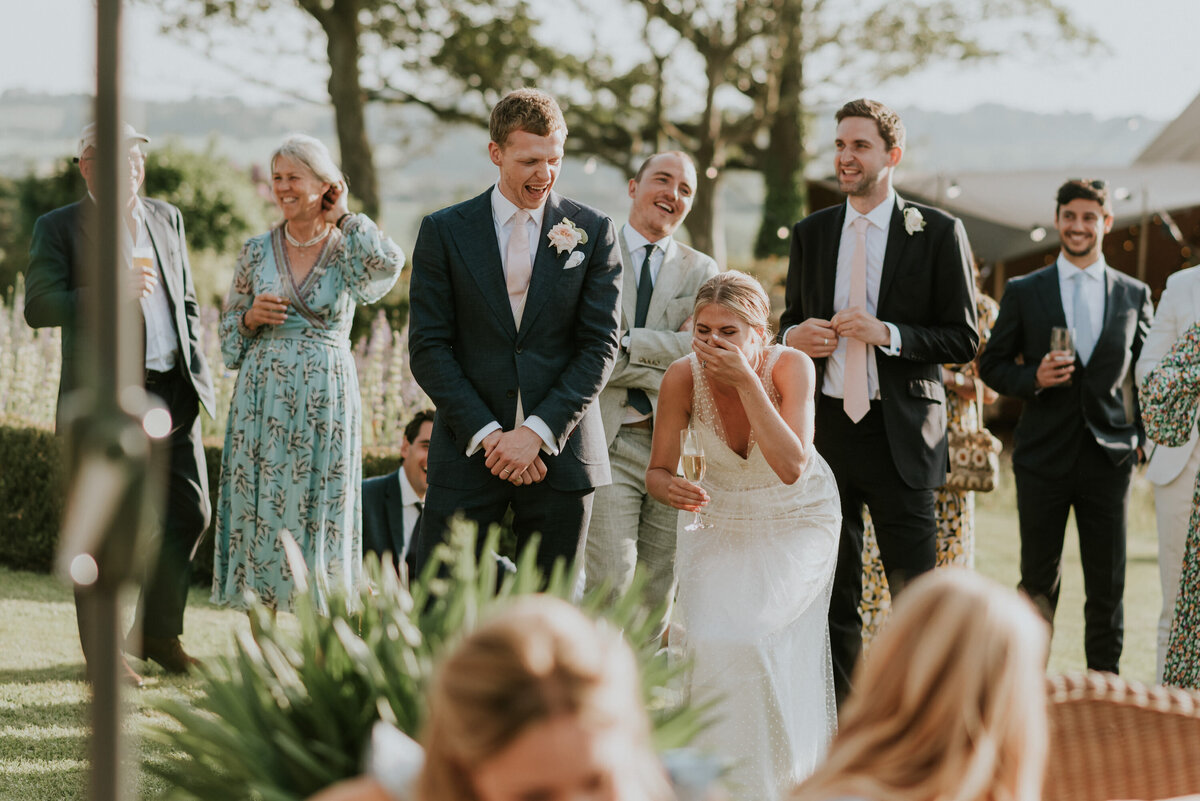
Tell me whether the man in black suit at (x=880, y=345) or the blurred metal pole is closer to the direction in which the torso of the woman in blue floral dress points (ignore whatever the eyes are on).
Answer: the blurred metal pole

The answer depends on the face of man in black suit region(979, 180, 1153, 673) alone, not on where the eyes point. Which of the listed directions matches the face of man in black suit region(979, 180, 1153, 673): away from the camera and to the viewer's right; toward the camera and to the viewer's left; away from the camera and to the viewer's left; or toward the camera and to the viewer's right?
toward the camera and to the viewer's left

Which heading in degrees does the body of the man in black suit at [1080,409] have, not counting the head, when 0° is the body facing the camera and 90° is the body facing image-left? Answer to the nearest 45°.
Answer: approximately 0°

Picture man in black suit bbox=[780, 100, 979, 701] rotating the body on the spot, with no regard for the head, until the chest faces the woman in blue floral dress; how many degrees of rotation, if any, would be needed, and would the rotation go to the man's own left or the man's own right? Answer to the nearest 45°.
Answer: approximately 45° to the man's own right

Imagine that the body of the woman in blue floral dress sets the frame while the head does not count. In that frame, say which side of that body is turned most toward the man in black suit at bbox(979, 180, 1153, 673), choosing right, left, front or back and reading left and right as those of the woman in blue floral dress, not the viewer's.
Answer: left

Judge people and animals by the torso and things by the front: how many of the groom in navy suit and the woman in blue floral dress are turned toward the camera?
2

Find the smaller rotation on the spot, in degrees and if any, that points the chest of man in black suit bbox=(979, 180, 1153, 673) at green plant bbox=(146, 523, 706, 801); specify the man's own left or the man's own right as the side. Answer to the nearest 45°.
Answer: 0° — they already face it

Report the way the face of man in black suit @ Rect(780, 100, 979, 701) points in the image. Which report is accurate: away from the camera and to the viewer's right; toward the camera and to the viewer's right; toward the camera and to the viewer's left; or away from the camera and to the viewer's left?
toward the camera and to the viewer's left

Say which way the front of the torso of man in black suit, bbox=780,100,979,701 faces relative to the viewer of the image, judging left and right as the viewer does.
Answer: facing the viewer and to the left of the viewer

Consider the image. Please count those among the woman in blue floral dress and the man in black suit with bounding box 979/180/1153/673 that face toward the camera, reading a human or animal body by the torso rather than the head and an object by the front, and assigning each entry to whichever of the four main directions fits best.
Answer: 2

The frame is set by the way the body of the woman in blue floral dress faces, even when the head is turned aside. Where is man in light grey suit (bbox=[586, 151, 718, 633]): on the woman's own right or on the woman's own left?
on the woman's own left
